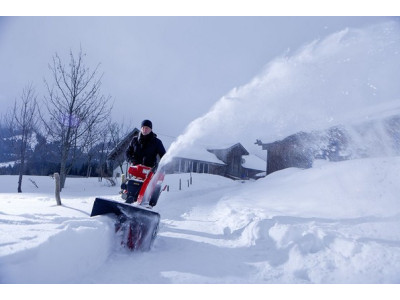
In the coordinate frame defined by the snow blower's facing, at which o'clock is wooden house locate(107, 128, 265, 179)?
The wooden house is roughly at 5 o'clock from the snow blower.

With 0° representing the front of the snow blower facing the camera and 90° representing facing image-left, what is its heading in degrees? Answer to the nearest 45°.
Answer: approximately 45°

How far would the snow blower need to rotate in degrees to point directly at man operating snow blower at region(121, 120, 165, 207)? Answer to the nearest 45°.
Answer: approximately 135° to its right

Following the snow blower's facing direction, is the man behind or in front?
behind
